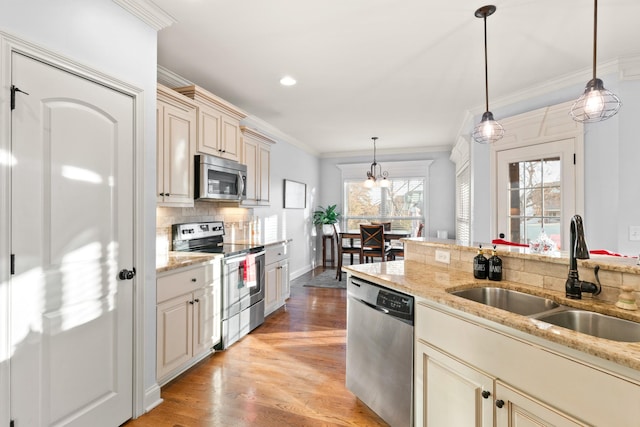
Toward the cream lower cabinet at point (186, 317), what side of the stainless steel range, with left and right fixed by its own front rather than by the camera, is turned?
right

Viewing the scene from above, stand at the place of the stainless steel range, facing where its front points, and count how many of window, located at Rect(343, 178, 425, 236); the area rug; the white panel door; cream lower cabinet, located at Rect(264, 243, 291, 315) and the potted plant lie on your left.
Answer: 4

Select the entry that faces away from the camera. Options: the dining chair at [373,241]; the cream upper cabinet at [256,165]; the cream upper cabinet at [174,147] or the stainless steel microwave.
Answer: the dining chair

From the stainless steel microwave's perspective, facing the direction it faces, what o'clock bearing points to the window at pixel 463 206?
The window is roughly at 10 o'clock from the stainless steel microwave.

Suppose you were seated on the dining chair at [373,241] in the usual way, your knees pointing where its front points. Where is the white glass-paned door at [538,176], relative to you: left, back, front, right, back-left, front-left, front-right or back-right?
back-right

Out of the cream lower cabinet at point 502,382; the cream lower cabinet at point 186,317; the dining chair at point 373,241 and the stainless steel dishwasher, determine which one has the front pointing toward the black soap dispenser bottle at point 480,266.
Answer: the cream lower cabinet at point 186,317

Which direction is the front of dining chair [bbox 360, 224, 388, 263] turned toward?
away from the camera

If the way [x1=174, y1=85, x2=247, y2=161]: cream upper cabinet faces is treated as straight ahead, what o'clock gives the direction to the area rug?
The area rug is roughly at 9 o'clock from the cream upper cabinet.

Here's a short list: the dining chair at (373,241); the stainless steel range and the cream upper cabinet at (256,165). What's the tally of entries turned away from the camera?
1

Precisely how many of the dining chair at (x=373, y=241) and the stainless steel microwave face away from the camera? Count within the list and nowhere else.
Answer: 1

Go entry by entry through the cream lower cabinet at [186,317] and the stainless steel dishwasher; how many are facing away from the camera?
0

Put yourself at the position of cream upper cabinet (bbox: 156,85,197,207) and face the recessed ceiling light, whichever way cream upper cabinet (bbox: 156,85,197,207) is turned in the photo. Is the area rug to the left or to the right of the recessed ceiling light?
left

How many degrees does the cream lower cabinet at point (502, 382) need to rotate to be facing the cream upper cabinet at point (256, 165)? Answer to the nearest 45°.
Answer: approximately 90° to its right

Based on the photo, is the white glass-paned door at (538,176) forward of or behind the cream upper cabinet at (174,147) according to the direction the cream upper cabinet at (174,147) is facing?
forward

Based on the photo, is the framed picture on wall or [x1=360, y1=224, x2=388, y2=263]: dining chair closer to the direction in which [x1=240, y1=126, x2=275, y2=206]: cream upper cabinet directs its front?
the dining chair
